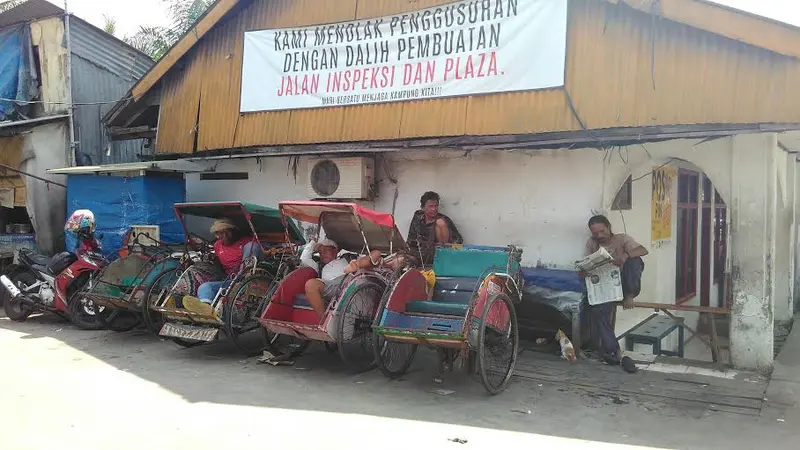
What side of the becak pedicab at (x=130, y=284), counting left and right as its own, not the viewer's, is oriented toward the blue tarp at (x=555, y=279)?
left

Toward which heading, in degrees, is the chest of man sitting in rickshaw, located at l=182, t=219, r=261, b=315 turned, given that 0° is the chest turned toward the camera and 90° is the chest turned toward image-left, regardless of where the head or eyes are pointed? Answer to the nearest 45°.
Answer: approximately 45°

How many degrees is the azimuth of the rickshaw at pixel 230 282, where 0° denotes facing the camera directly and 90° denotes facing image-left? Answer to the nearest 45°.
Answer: approximately 45°

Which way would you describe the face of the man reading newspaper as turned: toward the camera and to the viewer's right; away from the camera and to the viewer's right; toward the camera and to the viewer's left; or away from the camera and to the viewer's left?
toward the camera and to the viewer's left

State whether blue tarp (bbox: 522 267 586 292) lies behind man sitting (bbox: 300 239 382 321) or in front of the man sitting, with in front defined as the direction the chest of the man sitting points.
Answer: behind

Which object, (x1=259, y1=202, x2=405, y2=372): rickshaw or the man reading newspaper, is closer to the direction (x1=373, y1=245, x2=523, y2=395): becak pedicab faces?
the rickshaw

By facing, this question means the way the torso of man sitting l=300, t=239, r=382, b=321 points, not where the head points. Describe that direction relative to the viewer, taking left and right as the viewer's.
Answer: facing the viewer and to the left of the viewer

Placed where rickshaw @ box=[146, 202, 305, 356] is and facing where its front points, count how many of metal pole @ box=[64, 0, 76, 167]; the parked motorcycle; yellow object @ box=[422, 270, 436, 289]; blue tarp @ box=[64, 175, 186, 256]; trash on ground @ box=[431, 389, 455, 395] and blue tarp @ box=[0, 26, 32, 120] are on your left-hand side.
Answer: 2
